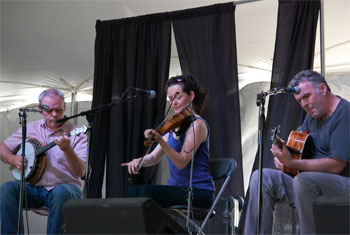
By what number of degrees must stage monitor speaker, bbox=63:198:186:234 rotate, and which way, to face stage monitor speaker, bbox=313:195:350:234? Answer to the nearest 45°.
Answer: approximately 45° to its right

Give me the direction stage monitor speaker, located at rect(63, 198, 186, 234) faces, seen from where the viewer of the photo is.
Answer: facing away from the viewer and to the right of the viewer

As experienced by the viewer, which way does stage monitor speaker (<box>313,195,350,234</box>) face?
facing away from the viewer

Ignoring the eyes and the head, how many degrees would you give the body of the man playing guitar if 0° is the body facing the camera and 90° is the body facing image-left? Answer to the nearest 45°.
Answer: approximately 45°

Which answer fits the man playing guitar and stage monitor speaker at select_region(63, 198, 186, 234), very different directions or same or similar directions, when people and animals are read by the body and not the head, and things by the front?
very different directions

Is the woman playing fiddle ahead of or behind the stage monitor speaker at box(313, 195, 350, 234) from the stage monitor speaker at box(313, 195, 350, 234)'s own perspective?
ahead

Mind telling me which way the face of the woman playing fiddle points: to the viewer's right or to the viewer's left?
to the viewer's left

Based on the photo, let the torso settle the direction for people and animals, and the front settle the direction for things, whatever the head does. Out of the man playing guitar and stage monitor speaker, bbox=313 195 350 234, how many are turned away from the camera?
1

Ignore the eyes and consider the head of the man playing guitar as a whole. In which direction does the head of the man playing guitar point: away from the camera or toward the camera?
toward the camera

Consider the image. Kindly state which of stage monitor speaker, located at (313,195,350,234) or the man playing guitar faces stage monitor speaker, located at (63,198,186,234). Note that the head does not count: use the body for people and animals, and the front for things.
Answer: the man playing guitar

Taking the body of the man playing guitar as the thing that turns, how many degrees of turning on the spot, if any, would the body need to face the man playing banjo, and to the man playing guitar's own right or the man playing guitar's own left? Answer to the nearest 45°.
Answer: approximately 45° to the man playing guitar's own right

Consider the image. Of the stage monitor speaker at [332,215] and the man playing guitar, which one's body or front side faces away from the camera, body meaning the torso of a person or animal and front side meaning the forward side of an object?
the stage monitor speaker

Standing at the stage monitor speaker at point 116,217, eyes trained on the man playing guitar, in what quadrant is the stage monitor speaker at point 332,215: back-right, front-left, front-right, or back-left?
front-right

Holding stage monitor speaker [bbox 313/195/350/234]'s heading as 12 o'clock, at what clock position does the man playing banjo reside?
The man playing banjo is roughly at 10 o'clock from the stage monitor speaker.

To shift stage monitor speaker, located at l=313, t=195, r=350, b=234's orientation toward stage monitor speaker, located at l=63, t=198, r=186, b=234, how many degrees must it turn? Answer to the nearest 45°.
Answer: approximately 90° to its left

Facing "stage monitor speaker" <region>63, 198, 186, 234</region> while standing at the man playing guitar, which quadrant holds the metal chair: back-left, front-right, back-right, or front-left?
front-right

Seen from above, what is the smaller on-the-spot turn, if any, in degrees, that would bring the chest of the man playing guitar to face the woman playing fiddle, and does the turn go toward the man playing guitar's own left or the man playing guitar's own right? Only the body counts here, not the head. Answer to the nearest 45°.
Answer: approximately 45° to the man playing guitar's own right

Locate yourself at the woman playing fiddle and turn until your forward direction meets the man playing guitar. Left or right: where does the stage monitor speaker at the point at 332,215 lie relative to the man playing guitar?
right
